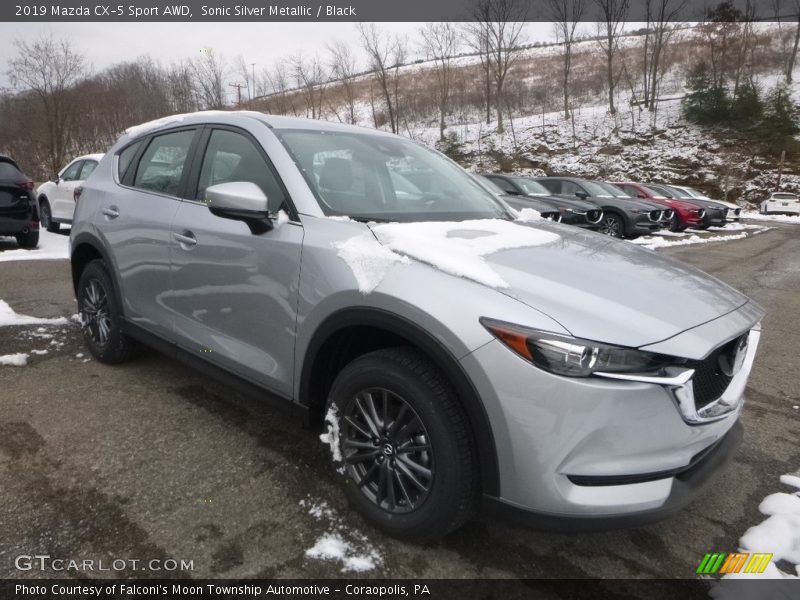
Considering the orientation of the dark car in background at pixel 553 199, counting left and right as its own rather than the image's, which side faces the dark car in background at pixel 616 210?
left

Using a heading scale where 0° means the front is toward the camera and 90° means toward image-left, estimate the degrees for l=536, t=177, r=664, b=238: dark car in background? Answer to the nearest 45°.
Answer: approximately 315°

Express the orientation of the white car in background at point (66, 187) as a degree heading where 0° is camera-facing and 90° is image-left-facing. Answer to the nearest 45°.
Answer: approximately 45°

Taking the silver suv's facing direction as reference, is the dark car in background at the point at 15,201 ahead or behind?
behind

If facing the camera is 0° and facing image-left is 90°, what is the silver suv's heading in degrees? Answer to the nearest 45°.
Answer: approximately 315°

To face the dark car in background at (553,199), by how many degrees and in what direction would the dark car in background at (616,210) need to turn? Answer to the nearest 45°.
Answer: approximately 90° to its right

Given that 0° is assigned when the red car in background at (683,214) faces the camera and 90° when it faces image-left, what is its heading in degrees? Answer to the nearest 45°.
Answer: approximately 315°

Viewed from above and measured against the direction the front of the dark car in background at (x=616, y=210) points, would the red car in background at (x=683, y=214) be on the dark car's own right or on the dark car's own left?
on the dark car's own left
